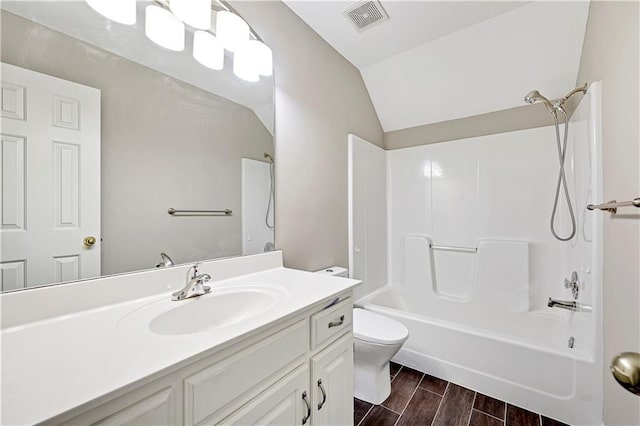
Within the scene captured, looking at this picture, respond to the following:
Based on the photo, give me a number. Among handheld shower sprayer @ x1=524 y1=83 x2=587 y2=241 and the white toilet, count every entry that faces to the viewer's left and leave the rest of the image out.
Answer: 1

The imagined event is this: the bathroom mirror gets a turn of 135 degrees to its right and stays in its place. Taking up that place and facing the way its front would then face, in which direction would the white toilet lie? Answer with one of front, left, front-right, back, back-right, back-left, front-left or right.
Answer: back

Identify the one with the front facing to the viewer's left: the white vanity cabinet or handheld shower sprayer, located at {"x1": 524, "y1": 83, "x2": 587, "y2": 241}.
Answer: the handheld shower sprayer

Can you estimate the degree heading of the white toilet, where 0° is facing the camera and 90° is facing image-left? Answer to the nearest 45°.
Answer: approximately 315°

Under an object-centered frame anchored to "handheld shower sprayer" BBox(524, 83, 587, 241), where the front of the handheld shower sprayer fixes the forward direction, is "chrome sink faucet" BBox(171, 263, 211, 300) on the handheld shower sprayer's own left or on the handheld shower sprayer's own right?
on the handheld shower sprayer's own left

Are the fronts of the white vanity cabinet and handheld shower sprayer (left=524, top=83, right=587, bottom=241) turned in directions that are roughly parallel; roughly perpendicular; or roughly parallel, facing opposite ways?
roughly parallel, facing opposite ways

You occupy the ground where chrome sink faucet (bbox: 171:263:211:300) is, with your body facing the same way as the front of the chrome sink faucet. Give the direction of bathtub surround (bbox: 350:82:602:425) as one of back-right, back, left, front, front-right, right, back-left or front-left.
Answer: front-left

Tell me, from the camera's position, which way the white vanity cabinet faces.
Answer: facing the viewer and to the right of the viewer

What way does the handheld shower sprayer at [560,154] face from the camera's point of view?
to the viewer's left

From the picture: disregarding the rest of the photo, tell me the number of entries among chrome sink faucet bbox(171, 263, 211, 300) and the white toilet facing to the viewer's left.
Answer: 0

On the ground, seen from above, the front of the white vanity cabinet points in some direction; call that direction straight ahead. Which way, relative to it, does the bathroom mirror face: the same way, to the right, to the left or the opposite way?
the same way

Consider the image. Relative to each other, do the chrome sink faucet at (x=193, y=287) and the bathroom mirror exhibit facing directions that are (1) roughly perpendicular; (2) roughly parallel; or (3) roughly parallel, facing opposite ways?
roughly parallel

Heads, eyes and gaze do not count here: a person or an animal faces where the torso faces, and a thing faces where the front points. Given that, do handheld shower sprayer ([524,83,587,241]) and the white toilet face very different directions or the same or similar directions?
very different directions
